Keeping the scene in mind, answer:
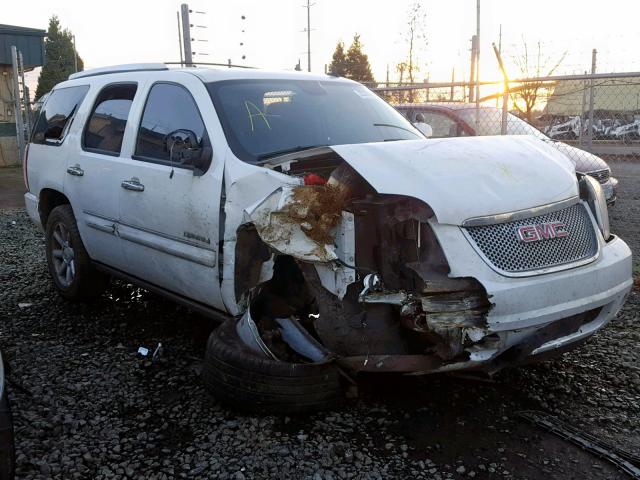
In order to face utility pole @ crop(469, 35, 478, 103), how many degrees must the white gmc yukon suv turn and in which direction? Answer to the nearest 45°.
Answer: approximately 135° to its left

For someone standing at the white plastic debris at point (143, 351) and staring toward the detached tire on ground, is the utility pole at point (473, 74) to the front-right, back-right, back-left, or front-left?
back-left

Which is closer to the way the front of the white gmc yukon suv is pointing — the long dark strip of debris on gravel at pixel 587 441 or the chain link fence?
the long dark strip of debris on gravel

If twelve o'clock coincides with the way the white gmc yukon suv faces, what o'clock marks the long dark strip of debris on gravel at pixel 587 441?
The long dark strip of debris on gravel is roughly at 11 o'clock from the white gmc yukon suv.

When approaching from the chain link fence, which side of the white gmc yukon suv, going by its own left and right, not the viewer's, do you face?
left

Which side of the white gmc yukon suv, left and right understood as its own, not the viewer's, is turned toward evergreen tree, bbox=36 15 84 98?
back

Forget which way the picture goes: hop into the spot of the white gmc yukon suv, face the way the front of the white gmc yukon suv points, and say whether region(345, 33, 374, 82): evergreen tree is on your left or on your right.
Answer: on your left

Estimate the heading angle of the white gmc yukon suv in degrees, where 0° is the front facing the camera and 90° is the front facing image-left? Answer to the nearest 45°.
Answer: approximately 315°

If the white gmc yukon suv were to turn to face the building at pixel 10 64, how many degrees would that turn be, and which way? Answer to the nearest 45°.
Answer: approximately 180°

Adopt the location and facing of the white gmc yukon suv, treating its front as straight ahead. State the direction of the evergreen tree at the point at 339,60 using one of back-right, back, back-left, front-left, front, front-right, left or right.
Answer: back-left

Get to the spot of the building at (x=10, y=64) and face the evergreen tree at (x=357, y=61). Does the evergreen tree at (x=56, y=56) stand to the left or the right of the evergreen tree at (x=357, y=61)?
left

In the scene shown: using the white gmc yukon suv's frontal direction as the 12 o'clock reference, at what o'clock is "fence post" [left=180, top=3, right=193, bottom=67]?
The fence post is roughly at 7 o'clock from the white gmc yukon suv.
